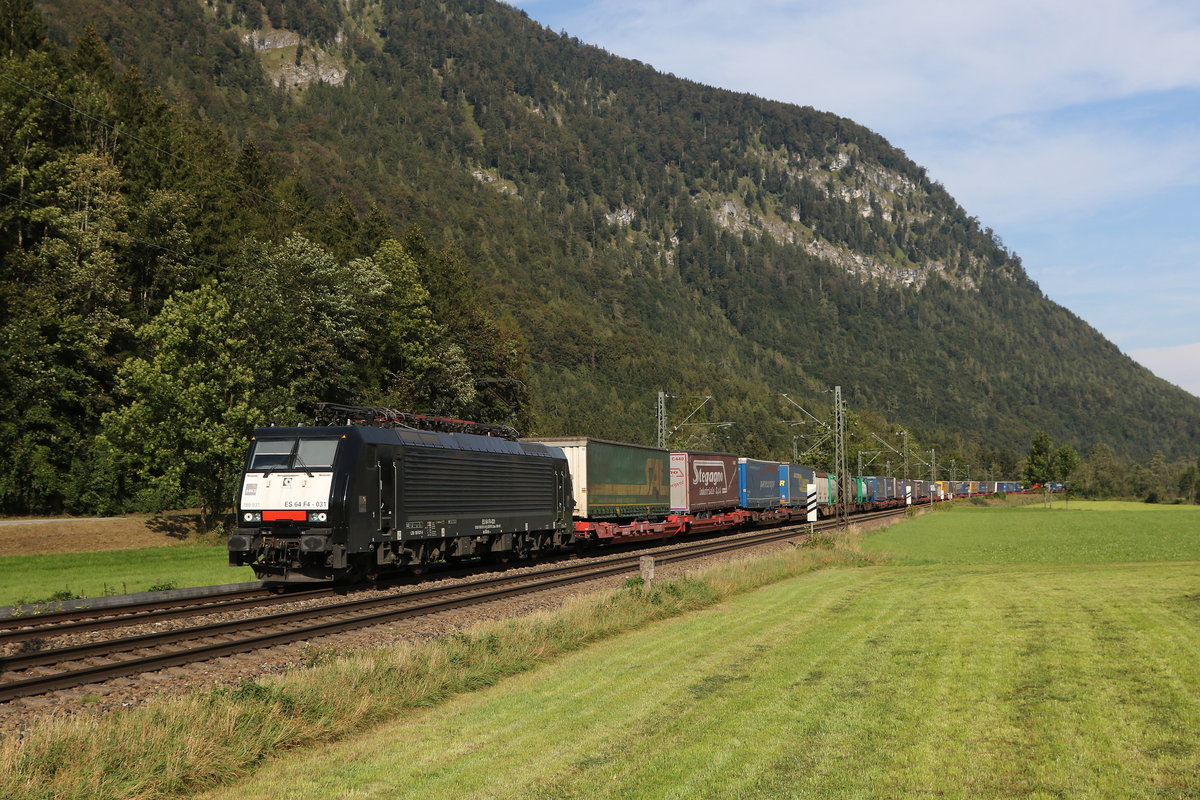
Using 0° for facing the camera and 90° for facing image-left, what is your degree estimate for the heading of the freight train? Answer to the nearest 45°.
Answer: approximately 45°
